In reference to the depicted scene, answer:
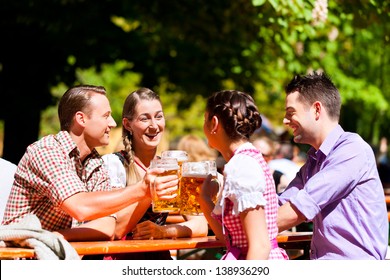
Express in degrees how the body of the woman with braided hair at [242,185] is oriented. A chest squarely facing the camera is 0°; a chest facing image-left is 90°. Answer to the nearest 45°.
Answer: approximately 90°

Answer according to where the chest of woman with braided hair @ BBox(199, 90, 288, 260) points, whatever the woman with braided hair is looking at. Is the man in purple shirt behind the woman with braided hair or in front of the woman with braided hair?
behind

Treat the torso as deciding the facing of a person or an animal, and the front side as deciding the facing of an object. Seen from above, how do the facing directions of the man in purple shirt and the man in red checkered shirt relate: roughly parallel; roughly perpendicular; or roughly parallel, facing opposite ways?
roughly parallel, facing opposite ways

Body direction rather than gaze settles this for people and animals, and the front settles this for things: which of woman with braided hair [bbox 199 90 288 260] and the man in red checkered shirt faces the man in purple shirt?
the man in red checkered shirt

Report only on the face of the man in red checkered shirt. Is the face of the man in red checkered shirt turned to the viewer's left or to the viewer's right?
to the viewer's right

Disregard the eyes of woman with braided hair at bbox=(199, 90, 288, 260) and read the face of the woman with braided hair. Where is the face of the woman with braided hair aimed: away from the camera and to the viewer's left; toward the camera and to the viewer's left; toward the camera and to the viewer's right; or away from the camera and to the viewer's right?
away from the camera and to the viewer's left

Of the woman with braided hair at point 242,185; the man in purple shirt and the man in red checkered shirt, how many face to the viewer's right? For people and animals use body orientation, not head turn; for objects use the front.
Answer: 1

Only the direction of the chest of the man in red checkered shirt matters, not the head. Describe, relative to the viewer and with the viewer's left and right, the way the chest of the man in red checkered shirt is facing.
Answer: facing to the right of the viewer

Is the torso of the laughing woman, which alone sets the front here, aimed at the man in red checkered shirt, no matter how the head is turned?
no

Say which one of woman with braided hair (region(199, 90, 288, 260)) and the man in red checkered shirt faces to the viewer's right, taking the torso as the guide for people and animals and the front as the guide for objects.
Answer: the man in red checkered shirt

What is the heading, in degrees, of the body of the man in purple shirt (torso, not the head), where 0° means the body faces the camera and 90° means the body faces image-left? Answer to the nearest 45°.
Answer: approximately 90°

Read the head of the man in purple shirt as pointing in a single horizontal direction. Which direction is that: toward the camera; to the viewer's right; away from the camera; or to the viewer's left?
to the viewer's left

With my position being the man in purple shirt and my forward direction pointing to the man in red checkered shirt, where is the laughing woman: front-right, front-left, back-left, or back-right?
front-right

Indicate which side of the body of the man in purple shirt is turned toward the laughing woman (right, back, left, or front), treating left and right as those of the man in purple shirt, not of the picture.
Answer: front

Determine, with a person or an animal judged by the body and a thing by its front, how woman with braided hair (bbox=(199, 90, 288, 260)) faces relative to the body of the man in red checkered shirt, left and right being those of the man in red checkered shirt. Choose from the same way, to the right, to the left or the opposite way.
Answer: the opposite way
